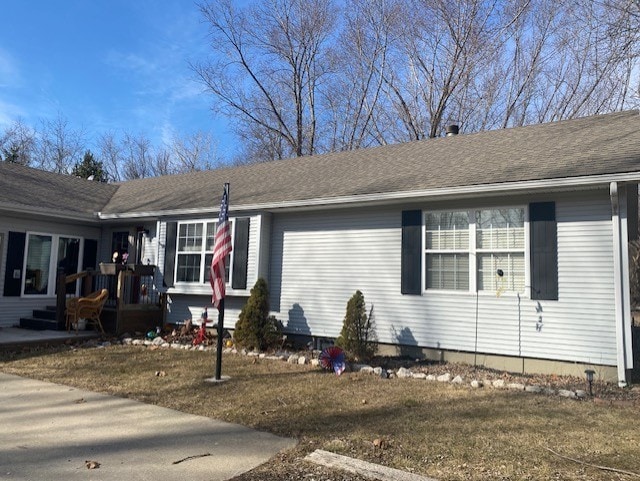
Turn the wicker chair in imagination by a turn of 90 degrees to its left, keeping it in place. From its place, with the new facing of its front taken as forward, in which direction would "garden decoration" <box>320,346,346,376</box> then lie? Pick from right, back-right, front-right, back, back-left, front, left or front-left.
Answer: front

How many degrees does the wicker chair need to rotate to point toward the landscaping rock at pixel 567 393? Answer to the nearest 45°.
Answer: approximately 90° to its left

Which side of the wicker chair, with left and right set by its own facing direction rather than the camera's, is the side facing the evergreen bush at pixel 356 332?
left

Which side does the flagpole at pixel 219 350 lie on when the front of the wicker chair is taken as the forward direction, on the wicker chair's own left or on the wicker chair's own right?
on the wicker chair's own left

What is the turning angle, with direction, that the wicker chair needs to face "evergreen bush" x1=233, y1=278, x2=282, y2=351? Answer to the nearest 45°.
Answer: approximately 90° to its left

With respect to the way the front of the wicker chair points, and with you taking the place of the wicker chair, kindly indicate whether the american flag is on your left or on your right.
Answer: on your left

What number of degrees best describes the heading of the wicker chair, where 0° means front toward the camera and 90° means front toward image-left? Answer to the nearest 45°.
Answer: approximately 45°
